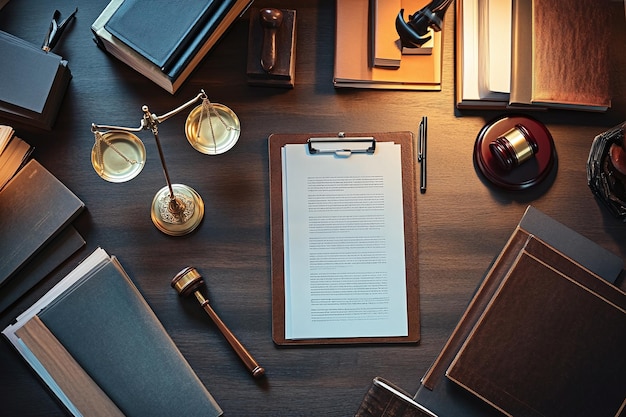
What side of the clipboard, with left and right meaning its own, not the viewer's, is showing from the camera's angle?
front

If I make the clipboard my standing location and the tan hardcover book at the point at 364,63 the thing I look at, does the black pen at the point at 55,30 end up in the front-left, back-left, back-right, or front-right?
front-left

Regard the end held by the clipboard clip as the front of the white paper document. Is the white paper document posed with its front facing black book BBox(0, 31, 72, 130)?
no

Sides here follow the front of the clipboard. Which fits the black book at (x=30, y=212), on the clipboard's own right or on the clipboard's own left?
on the clipboard's own right

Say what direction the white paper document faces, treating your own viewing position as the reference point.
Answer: facing the viewer

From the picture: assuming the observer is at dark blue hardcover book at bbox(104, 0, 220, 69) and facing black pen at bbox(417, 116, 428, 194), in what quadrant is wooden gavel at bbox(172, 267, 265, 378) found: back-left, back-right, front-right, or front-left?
front-right
